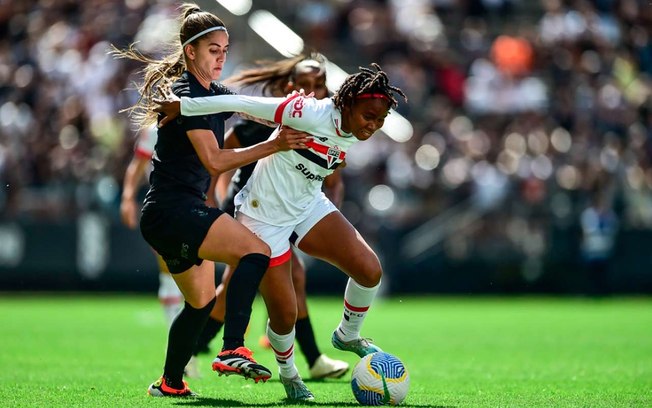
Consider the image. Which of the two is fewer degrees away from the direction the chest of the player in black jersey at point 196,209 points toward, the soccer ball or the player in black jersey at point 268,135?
the soccer ball

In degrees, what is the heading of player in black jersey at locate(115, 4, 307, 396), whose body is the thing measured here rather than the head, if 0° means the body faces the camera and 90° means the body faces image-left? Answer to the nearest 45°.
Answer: approximately 270°

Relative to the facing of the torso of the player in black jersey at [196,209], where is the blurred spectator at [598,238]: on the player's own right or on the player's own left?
on the player's own left

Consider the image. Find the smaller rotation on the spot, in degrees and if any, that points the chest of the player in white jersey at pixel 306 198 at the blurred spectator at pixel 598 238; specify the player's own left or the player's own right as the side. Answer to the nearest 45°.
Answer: approximately 90° to the player's own left

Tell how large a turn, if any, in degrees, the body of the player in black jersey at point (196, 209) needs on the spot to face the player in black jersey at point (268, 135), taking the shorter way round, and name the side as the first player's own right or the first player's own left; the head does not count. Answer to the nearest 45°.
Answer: approximately 90° to the first player's own left

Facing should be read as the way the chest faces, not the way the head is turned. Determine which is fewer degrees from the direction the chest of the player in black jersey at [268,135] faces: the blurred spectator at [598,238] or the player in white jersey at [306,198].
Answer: the player in white jersey

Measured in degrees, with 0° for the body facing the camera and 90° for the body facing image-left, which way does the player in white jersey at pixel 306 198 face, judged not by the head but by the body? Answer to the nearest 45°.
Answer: approximately 315°

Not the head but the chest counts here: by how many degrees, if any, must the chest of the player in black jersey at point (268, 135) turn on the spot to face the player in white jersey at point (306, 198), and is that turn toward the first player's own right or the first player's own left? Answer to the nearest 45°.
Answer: approximately 45° to the first player's own right

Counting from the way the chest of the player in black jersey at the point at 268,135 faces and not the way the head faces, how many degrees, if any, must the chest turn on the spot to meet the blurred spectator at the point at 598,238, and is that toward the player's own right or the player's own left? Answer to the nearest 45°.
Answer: approximately 90° to the player's own left

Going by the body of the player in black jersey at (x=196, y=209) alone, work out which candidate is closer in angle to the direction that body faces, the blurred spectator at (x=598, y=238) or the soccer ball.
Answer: the soccer ball
